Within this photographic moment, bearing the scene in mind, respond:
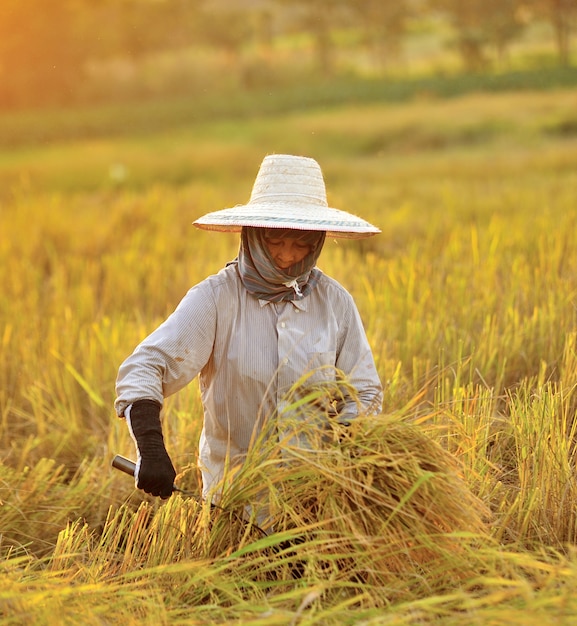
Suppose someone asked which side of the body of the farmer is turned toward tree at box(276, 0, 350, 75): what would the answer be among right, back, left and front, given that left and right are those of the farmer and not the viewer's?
back

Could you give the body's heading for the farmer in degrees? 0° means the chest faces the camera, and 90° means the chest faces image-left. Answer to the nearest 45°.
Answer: approximately 0°

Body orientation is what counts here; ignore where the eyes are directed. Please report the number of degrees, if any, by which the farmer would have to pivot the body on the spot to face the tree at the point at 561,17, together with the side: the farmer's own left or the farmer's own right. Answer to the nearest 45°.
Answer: approximately 180°

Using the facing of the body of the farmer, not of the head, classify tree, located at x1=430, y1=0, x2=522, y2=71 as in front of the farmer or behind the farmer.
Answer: behind

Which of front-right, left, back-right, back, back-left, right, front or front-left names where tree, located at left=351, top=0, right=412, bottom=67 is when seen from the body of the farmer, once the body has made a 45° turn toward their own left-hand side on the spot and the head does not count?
back-left

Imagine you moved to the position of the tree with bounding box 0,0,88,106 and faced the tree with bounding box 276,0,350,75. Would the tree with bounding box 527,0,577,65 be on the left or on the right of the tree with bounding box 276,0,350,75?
right
